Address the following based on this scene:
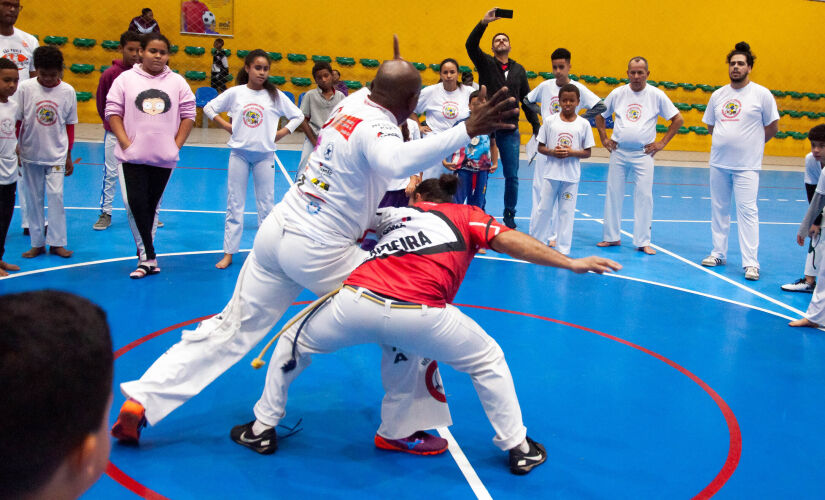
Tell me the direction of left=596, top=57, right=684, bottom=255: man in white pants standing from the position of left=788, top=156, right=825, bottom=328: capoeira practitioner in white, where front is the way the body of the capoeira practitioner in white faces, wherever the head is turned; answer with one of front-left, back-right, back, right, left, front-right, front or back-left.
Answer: front-right

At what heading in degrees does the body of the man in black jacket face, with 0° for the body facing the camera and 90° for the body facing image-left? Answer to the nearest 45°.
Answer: approximately 0°

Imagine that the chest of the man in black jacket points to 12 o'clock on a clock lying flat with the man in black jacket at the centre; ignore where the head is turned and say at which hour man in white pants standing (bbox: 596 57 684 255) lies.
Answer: The man in white pants standing is roughly at 9 o'clock from the man in black jacket.

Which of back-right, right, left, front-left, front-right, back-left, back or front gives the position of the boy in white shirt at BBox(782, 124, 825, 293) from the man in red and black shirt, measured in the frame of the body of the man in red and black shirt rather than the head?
front-right

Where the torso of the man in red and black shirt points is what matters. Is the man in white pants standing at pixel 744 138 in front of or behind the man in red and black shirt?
in front

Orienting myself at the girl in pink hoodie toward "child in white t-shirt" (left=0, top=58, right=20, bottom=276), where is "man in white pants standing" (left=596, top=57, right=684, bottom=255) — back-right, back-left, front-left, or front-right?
back-right

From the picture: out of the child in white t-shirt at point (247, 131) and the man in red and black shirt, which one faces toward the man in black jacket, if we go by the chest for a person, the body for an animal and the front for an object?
the man in red and black shirt

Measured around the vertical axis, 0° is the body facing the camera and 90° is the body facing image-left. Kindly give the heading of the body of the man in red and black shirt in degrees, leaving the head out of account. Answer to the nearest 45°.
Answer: approximately 180°

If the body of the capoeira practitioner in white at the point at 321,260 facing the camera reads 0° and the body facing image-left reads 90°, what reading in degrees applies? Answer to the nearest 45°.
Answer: approximately 225°

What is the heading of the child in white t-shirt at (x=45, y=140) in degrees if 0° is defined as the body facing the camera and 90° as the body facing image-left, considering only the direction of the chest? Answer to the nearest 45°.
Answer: approximately 0°

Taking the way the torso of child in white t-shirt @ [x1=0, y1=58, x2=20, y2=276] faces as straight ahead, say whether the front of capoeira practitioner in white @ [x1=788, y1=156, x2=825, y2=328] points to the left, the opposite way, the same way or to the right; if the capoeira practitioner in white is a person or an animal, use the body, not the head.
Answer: the opposite way

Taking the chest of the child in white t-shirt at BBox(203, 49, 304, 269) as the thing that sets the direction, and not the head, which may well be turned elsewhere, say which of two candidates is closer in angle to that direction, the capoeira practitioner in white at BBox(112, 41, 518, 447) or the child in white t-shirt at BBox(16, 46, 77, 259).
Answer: the capoeira practitioner in white

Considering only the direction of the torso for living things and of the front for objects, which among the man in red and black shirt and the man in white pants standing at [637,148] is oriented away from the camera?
the man in red and black shirt

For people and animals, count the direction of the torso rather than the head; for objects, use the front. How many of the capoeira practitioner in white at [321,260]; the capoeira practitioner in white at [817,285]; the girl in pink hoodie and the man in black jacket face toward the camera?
2

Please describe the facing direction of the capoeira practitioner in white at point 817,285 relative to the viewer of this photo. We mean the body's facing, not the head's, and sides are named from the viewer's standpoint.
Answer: facing to the left of the viewer
